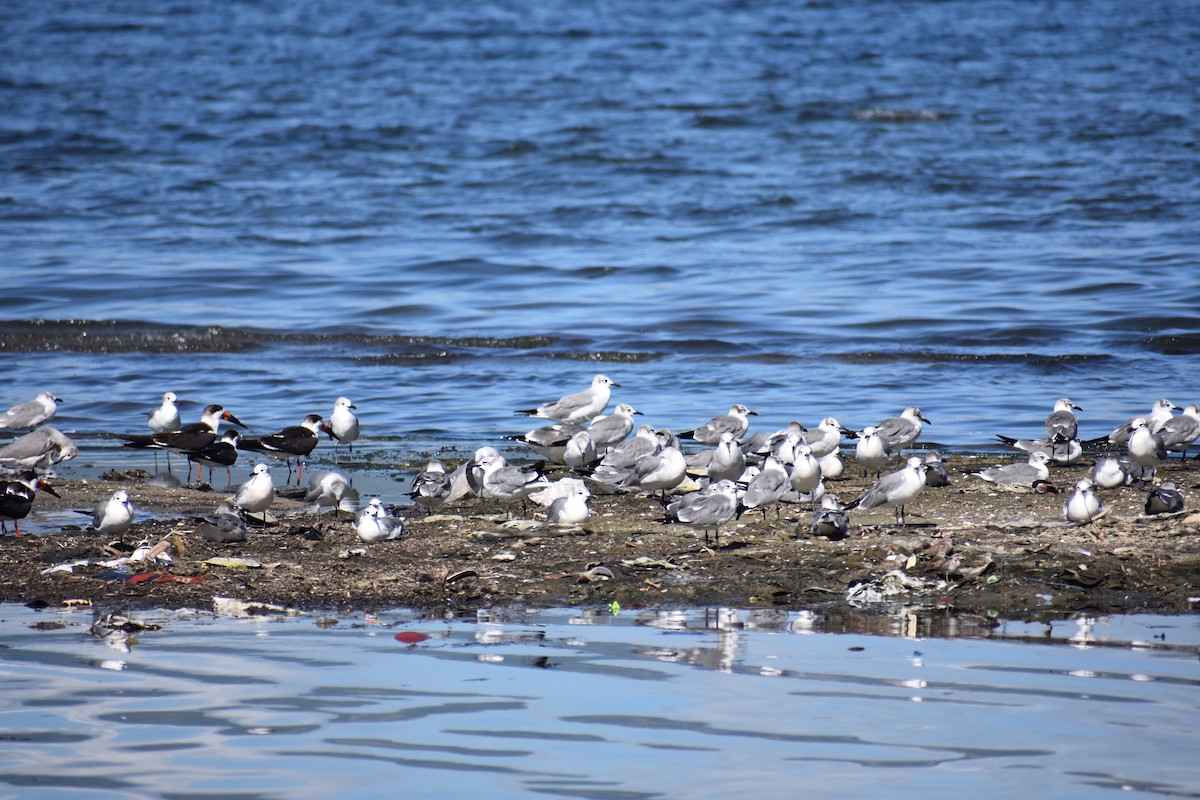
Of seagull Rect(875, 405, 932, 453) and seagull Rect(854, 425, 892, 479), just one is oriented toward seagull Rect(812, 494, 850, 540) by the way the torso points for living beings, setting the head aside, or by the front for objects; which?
seagull Rect(854, 425, 892, 479)

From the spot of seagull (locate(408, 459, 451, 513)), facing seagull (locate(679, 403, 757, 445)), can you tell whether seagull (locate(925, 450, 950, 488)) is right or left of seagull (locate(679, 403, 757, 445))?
right

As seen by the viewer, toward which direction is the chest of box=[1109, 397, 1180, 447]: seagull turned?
to the viewer's right

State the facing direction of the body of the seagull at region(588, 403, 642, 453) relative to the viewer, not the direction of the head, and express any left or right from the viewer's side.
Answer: facing to the right of the viewer

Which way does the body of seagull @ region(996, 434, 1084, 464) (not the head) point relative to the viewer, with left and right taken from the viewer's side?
facing to the right of the viewer

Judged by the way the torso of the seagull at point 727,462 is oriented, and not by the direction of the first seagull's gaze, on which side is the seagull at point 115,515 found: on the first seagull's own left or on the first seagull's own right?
on the first seagull's own right

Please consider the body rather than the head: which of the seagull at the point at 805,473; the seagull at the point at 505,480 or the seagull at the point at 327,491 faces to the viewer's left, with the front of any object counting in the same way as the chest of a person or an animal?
the seagull at the point at 505,480
